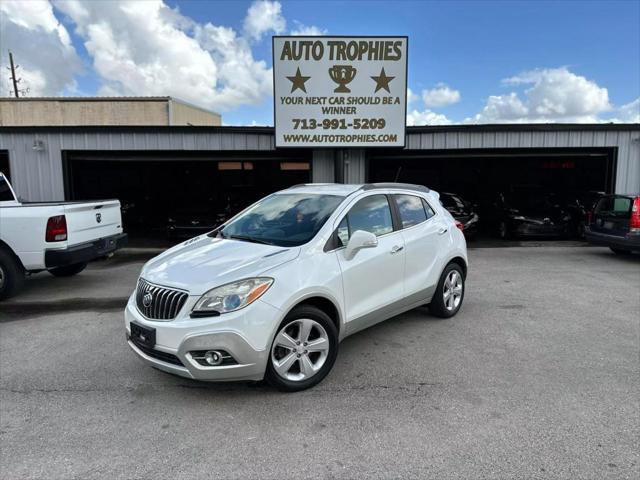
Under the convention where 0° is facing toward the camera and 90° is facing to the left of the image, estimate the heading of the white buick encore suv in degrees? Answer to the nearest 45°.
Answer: approximately 45°

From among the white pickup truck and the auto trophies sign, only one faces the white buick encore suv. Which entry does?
the auto trophies sign

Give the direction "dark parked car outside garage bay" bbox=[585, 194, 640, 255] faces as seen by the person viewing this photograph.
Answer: facing away from the viewer and to the right of the viewer

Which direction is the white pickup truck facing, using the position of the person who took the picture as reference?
facing away from the viewer and to the left of the viewer

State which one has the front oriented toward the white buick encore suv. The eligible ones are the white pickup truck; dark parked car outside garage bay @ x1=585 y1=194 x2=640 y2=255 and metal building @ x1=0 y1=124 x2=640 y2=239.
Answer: the metal building

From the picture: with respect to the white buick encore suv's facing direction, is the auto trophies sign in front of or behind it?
behind

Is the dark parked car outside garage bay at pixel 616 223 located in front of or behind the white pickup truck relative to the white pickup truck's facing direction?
behind
